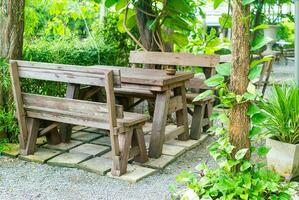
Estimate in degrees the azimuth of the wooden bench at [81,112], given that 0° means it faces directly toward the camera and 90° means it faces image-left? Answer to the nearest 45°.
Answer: approximately 225°

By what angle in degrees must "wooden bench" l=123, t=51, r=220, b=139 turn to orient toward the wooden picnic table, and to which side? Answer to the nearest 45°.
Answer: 0° — it already faces it

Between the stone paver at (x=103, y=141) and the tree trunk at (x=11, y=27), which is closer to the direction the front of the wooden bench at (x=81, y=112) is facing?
the stone paver

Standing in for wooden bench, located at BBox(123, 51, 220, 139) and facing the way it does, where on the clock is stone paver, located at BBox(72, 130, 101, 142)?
The stone paver is roughly at 1 o'clock from the wooden bench.

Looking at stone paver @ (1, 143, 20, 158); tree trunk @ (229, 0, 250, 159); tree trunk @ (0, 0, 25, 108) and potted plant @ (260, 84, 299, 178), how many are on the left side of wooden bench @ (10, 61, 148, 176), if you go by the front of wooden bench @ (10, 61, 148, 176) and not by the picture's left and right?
2

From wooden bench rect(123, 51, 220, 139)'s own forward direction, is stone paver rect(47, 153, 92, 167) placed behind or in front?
in front

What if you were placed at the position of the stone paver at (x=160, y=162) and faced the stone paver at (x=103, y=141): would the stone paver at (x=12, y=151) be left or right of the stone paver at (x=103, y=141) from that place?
left

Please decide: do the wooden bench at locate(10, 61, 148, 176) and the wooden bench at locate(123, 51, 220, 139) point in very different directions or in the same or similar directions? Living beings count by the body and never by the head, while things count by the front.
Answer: very different directions

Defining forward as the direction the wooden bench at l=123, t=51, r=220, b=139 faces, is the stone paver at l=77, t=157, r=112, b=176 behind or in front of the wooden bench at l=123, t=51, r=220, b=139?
in front

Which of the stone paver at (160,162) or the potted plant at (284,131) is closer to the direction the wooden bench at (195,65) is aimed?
the stone paver

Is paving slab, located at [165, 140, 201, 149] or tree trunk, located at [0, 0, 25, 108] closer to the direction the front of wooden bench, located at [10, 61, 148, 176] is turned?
the paving slab

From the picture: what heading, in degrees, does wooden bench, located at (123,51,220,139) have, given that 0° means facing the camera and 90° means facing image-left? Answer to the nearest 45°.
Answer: approximately 45°

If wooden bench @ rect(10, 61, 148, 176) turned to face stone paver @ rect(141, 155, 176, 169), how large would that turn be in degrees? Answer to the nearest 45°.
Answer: approximately 45° to its right

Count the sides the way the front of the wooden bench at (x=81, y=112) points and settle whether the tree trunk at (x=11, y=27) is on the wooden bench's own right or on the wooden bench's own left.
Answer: on the wooden bench's own left
